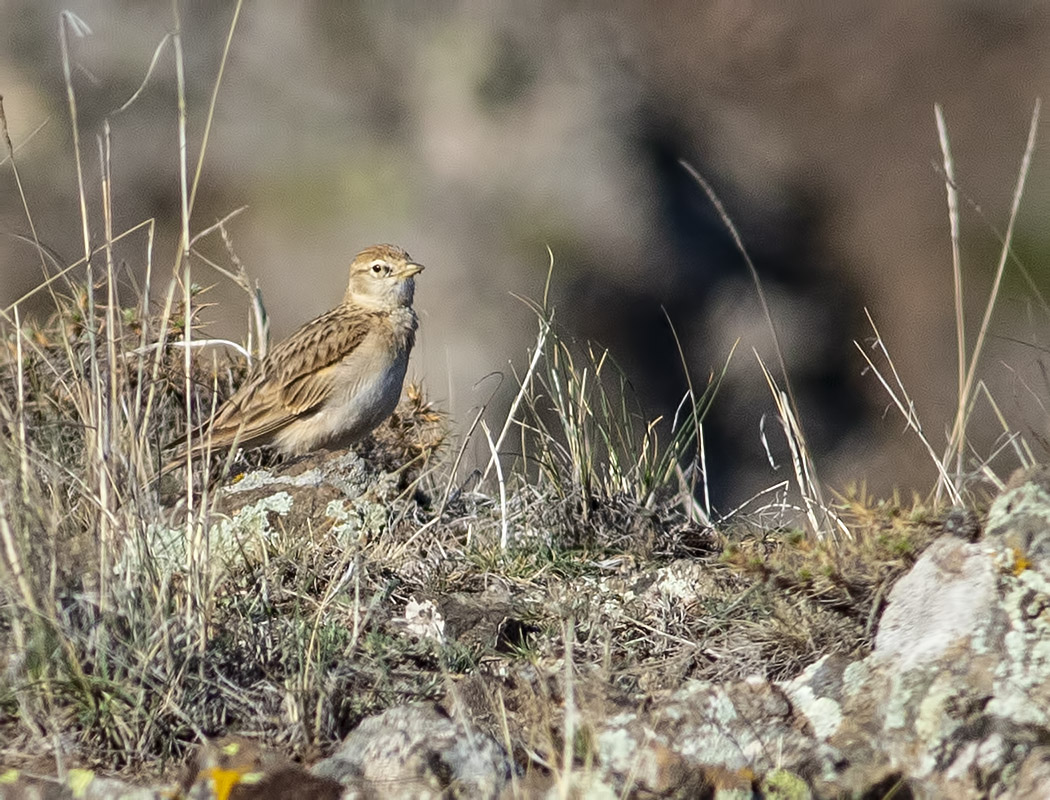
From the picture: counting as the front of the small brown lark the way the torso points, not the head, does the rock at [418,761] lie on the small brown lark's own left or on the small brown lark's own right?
on the small brown lark's own right

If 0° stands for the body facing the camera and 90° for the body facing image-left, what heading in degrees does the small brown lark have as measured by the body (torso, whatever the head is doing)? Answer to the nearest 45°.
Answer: approximately 270°
